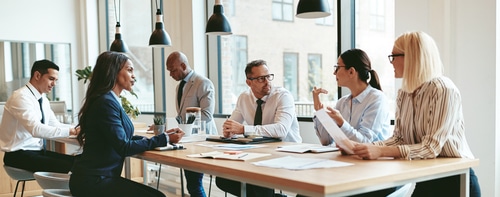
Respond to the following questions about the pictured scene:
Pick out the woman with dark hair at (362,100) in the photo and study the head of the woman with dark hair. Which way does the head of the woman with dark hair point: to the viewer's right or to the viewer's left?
to the viewer's left

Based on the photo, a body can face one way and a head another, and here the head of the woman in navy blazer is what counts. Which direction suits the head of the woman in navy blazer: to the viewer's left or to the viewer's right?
to the viewer's right

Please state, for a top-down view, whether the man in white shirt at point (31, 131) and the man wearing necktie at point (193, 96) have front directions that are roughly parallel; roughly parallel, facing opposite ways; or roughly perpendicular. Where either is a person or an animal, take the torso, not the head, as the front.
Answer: roughly perpendicular

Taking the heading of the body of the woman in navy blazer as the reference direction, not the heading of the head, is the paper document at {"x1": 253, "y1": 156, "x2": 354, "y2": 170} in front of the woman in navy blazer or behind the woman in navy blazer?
in front

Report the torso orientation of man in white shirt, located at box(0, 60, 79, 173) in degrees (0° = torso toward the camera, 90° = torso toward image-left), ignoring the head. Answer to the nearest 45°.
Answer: approximately 315°

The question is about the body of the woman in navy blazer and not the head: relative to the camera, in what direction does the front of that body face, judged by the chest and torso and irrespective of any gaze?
to the viewer's right

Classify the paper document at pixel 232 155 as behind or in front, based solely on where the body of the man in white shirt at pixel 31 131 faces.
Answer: in front

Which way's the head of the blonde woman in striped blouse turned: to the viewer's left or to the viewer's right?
to the viewer's left

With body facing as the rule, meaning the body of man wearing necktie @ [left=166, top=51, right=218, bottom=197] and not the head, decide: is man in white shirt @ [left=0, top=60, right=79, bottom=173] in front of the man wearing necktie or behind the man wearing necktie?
in front

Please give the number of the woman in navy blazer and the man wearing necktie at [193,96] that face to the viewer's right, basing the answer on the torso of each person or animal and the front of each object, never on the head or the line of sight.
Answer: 1
